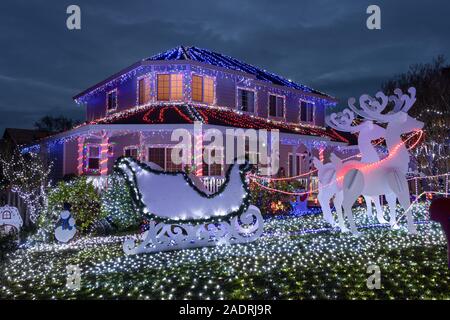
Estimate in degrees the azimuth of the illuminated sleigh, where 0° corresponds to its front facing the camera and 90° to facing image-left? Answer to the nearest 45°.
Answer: approximately 270°

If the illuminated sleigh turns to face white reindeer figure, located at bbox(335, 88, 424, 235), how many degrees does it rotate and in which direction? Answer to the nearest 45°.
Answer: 0° — it already faces it

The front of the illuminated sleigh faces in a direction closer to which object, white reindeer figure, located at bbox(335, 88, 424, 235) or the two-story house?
the white reindeer figure

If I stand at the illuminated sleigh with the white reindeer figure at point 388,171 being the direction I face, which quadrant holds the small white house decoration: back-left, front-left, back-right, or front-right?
back-left

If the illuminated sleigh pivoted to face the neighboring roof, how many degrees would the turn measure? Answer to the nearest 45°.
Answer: approximately 135° to its left

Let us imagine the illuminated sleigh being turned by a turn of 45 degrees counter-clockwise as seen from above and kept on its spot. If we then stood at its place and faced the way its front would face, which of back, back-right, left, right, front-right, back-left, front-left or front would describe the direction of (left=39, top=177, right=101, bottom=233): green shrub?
left

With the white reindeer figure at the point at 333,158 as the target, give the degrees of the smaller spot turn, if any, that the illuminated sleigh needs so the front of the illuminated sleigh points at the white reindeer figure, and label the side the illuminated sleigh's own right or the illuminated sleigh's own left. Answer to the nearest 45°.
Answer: approximately 45° to the illuminated sleigh's own left

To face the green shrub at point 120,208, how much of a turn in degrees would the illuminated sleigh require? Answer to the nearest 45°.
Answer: approximately 135° to its left
